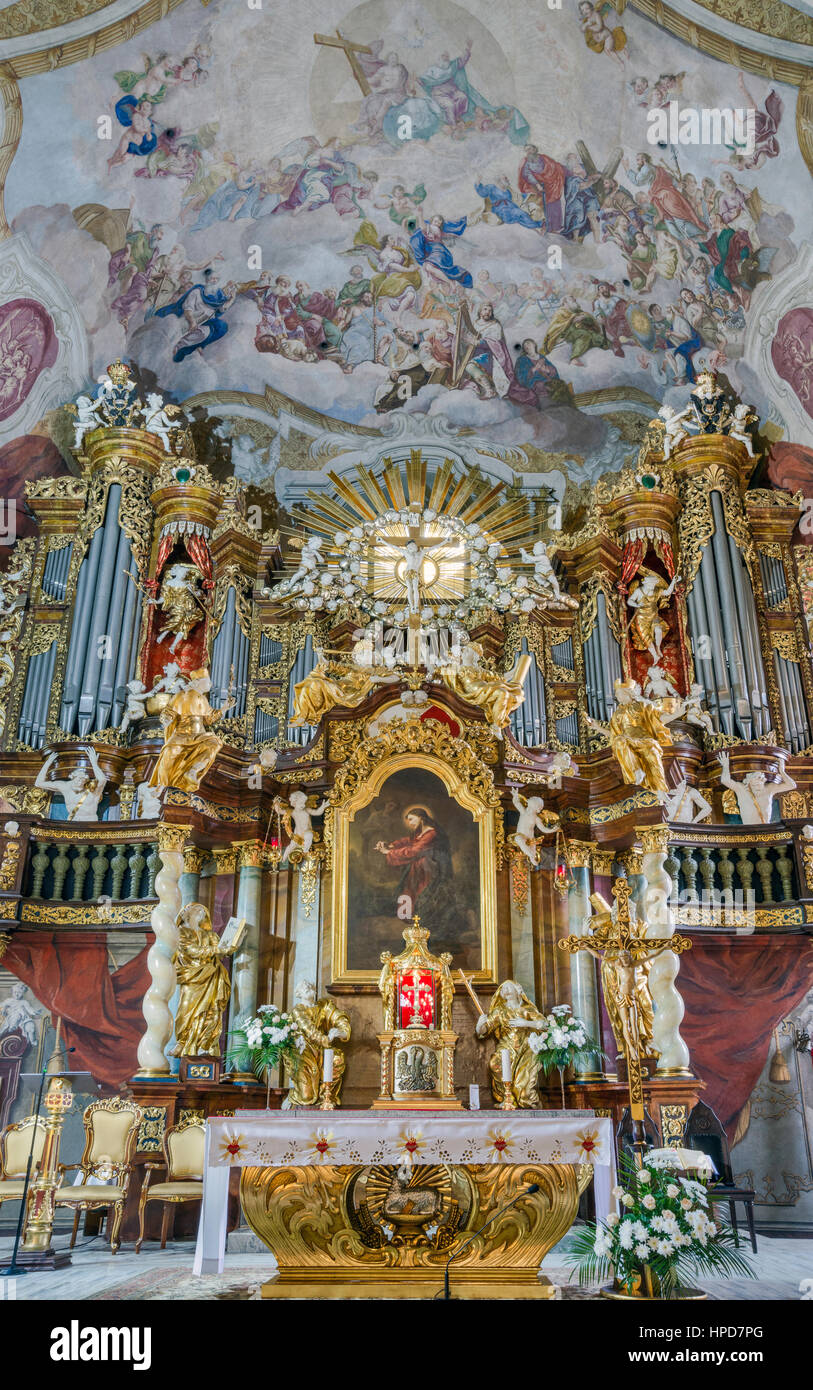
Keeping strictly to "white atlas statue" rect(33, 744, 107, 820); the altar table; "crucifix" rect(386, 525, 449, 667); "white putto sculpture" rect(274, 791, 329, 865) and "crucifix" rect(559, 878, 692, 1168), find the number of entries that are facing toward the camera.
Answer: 5

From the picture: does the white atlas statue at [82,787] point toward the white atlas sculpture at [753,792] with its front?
no

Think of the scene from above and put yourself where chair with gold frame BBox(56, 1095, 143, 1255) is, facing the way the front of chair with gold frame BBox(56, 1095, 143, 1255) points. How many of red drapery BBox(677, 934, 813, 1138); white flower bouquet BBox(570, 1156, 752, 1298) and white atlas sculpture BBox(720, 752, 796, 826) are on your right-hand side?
0

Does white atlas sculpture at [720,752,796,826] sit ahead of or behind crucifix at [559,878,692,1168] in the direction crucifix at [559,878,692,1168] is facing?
behind

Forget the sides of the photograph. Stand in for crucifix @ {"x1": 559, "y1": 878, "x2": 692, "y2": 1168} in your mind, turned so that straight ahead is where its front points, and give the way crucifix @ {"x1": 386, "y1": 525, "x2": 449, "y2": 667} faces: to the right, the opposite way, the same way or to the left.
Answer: the same way

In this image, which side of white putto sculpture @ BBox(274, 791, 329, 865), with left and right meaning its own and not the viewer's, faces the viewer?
front

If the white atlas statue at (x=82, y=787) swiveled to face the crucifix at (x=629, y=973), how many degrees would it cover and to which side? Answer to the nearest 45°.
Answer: approximately 45° to its left

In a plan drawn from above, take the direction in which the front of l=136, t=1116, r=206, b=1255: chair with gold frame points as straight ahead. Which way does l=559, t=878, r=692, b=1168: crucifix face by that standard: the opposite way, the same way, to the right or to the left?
the same way

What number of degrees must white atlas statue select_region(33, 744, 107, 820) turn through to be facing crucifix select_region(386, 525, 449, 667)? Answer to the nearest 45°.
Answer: approximately 90° to its left

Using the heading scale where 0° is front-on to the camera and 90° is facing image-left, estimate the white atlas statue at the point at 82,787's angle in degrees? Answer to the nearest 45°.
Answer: approximately 0°

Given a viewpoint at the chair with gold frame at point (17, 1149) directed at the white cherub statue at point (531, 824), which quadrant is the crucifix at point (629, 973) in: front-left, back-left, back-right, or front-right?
front-right

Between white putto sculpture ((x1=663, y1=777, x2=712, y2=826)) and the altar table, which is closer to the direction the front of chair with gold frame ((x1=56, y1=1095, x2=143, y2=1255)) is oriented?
the altar table

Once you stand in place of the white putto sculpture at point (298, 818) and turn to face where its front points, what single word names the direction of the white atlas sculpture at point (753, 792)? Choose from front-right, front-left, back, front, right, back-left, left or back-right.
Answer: left

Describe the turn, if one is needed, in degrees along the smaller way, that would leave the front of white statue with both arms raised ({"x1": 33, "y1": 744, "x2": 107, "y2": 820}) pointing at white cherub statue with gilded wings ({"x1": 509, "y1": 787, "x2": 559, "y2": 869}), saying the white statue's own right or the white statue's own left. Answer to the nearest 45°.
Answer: approximately 90° to the white statue's own left

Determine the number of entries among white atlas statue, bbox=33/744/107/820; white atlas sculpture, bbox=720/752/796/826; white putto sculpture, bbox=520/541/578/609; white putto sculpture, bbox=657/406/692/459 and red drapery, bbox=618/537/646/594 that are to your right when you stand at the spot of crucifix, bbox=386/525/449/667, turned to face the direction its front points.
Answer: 1

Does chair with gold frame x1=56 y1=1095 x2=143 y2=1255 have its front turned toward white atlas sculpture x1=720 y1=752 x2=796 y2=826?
no

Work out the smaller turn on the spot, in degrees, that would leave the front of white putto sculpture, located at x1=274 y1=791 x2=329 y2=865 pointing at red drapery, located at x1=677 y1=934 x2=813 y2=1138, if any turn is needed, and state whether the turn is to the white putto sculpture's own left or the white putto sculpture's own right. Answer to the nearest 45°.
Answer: approximately 90° to the white putto sculpture's own left
